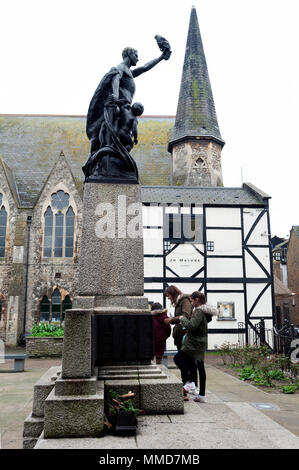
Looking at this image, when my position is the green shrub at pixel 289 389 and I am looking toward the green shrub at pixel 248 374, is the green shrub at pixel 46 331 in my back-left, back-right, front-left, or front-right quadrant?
front-left

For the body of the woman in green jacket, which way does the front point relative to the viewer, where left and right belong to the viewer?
facing to the left of the viewer

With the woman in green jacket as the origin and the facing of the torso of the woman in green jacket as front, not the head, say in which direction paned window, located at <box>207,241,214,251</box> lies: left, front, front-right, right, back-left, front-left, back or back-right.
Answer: right

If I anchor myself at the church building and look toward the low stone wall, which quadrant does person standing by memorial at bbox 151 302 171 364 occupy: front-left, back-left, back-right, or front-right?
front-left

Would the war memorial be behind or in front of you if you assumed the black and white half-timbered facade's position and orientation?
in front

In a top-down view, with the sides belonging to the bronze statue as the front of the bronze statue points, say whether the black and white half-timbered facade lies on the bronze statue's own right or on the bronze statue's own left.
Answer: on the bronze statue's own left

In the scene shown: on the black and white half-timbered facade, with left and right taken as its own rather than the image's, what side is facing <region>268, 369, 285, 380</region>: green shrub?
front

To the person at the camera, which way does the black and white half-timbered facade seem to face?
facing the viewer

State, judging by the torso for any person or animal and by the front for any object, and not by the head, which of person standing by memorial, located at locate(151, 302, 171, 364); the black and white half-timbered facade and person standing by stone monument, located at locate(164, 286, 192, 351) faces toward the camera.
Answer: the black and white half-timbered facade

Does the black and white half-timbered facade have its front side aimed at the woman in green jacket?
yes
